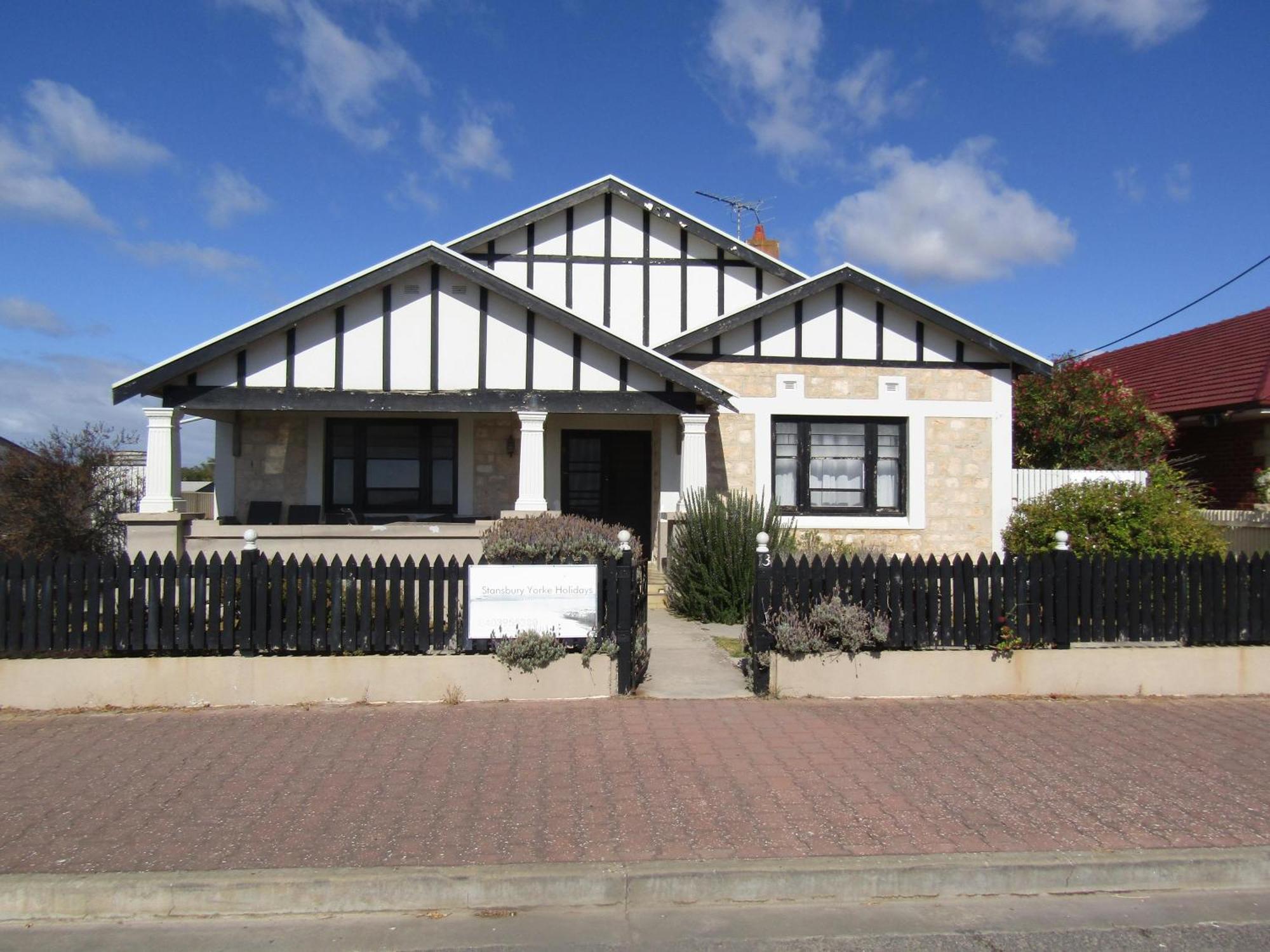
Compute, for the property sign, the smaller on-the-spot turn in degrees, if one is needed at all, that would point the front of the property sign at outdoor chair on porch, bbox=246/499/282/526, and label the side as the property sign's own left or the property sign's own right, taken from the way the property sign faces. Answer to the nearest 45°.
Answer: approximately 135° to the property sign's own right

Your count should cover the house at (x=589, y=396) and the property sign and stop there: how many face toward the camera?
2

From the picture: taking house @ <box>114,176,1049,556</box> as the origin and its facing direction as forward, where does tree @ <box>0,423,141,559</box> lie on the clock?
The tree is roughly at 3 o'clock from the house.

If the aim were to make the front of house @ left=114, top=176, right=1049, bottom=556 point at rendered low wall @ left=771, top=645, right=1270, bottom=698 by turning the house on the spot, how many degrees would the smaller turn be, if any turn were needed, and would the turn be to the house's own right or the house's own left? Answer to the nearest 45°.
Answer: approximately 45° to the house's own left

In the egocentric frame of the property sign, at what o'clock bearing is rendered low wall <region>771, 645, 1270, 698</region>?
The rendered low wall is roughly at 9 o'clock from the property sign.

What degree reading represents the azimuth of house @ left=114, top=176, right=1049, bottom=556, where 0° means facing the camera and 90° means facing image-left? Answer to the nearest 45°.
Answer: approximately 0°

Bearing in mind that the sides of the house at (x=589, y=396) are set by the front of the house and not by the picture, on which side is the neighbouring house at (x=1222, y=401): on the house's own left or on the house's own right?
on the house's own left

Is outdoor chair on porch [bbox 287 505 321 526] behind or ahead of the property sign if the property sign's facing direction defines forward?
behind

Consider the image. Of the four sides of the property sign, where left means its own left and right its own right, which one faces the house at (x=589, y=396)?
back

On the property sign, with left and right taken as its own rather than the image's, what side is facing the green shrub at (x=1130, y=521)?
left
